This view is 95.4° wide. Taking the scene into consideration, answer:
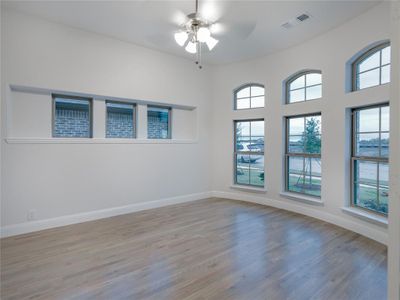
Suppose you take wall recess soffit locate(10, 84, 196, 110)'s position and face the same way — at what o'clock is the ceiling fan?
The ceiling fan is roughly at 12 o'clock from the wall recess soffit.

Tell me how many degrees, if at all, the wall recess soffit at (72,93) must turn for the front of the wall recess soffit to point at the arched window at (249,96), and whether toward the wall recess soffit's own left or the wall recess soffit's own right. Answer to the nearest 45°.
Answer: approximately 45° to the wall recess soffit's own left

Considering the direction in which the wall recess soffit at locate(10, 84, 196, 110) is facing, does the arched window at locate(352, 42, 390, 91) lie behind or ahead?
ahead
